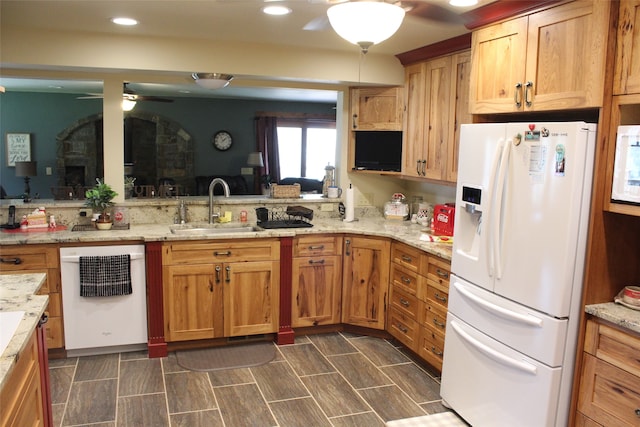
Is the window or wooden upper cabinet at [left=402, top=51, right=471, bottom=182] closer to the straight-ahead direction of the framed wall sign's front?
the wooden upper cabinet

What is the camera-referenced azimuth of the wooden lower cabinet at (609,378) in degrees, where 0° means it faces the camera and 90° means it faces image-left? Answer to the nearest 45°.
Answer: approximately 45°

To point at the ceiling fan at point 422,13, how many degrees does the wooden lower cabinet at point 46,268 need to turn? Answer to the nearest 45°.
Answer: approximately 45° to its left

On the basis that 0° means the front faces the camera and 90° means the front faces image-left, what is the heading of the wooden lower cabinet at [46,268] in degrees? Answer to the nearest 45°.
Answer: approximately 0°

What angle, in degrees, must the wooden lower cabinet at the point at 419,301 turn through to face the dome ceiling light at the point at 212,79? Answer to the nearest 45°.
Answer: approximately 45° to its right

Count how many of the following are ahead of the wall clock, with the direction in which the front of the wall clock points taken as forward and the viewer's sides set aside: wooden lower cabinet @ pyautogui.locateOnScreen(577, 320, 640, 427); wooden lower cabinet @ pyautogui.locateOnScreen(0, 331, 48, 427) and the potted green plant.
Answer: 3

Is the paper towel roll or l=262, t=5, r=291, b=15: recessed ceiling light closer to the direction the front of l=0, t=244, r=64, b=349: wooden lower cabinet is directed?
the recessed ceiling light
